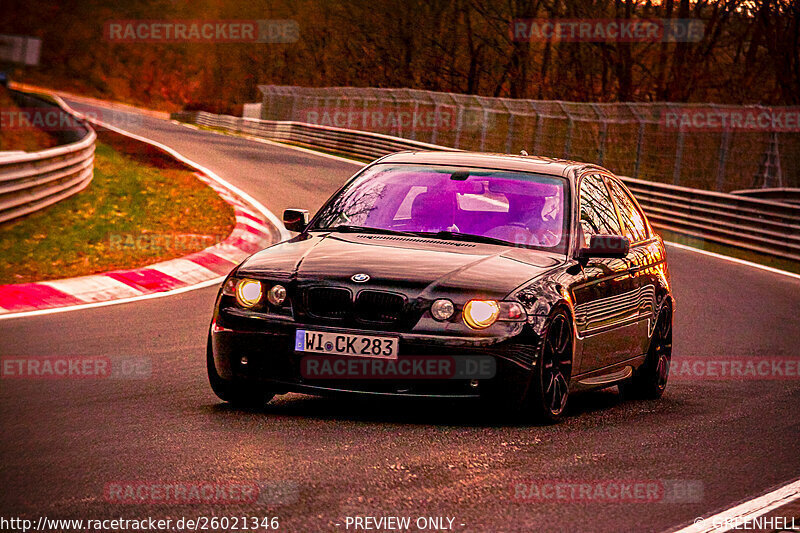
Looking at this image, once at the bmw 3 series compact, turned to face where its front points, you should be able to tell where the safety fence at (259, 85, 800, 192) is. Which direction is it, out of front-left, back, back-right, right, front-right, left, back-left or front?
back-right

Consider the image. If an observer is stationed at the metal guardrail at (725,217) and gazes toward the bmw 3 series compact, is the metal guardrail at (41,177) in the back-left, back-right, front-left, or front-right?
front-right

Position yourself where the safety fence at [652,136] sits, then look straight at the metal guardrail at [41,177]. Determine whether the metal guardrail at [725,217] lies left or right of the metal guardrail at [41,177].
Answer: left

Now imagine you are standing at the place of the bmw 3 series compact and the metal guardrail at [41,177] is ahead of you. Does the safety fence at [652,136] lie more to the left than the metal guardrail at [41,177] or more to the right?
right

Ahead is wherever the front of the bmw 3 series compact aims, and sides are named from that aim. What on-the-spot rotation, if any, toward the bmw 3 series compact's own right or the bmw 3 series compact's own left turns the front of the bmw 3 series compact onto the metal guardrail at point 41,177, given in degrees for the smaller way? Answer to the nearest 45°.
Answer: approximately 90° to the bmw 3 series compact's own right

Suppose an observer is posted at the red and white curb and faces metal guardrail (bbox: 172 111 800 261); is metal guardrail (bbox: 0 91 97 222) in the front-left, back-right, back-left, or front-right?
front-left

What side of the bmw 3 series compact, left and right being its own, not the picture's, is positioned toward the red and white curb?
right

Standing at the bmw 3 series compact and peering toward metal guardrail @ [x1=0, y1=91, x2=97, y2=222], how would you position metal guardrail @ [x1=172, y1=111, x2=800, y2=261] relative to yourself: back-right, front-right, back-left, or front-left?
front-right

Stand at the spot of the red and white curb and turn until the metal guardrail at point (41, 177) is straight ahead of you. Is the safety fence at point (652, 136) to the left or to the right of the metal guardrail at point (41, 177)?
right
